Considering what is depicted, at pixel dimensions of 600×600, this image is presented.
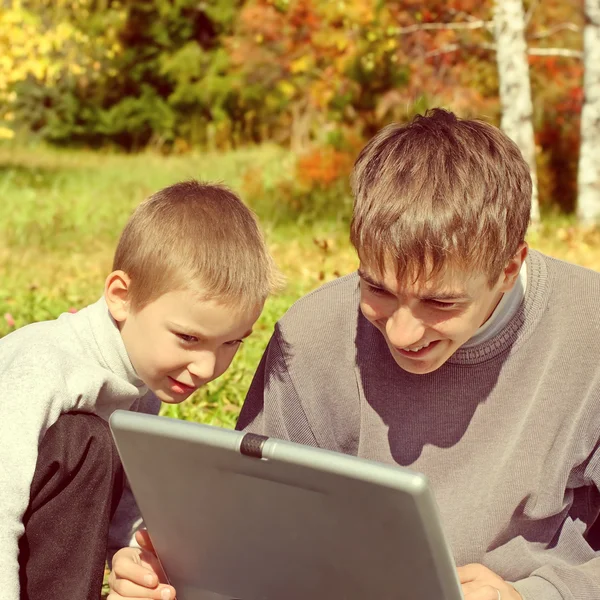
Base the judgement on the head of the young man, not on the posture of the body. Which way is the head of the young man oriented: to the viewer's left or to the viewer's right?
to the viewer's left

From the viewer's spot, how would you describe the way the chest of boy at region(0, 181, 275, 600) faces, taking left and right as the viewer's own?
facing the viewer and to the right of the viewer

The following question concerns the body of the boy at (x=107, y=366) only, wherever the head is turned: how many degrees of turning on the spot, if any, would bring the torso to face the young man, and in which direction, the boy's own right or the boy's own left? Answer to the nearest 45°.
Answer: approximately 45° to the boy's own left
